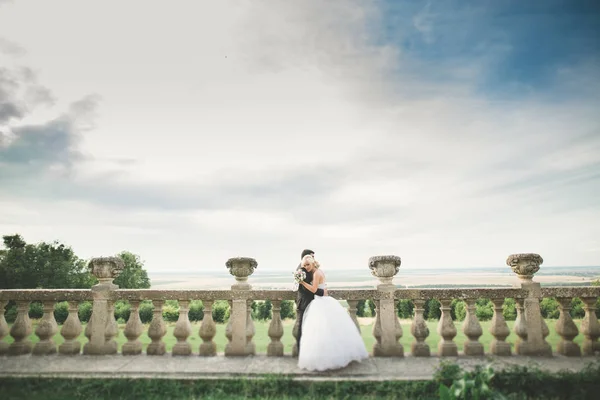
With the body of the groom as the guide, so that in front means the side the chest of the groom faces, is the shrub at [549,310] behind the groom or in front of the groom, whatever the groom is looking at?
in front

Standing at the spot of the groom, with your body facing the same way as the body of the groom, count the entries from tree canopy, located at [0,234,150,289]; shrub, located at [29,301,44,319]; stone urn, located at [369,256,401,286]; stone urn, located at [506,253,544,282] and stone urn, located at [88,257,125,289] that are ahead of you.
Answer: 2

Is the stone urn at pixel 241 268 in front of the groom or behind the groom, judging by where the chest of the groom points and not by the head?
behind

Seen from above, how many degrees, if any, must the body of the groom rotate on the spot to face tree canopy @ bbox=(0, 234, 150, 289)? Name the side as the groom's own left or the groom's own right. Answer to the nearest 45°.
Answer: approximately 135° to the groom's own left

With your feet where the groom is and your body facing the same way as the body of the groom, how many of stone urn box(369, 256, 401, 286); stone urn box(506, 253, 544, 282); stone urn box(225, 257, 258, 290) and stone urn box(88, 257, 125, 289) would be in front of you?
2

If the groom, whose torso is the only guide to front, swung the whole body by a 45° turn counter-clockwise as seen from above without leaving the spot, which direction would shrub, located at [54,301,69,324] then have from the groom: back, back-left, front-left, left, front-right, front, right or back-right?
left

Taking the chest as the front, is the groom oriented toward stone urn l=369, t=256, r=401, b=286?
yes

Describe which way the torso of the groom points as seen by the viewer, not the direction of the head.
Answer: to the viewer's right

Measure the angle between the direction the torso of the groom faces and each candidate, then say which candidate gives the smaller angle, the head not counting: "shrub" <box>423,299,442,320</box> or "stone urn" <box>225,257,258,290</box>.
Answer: the shrub

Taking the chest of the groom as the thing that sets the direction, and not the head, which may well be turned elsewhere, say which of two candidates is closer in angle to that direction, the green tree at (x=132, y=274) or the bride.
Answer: the bride

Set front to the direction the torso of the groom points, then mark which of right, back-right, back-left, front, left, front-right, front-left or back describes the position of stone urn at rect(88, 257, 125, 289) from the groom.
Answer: back

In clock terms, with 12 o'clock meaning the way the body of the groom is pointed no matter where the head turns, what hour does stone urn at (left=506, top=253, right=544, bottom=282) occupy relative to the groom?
The stone urn is roughly at 12 o'clock from the groom.
